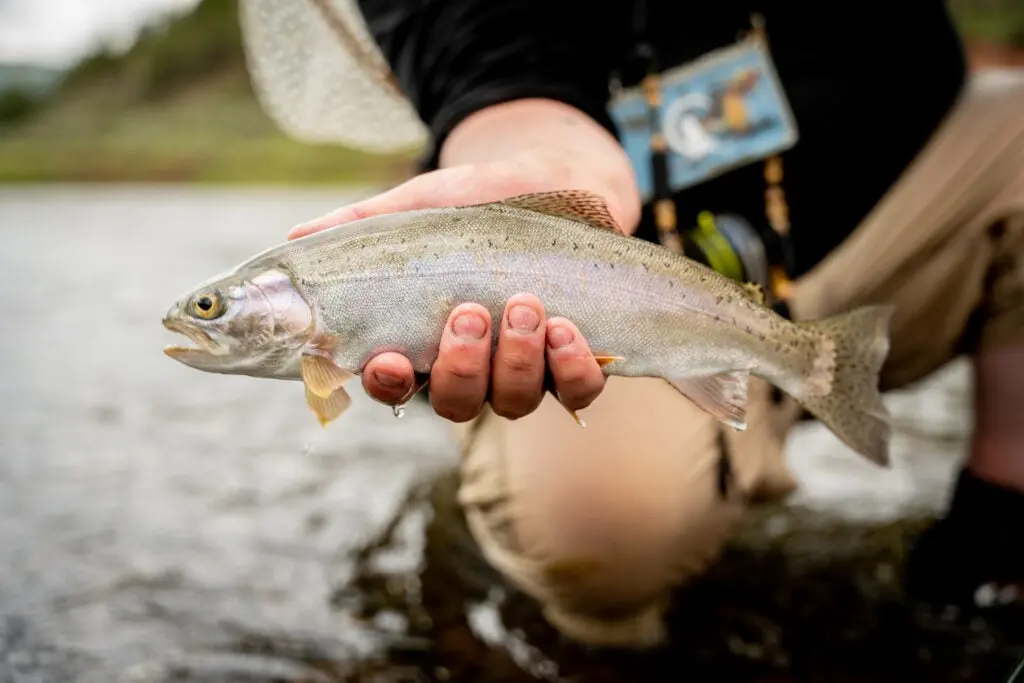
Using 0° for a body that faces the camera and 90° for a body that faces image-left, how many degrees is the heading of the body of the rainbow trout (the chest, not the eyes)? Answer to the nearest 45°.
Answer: approximately 90°
